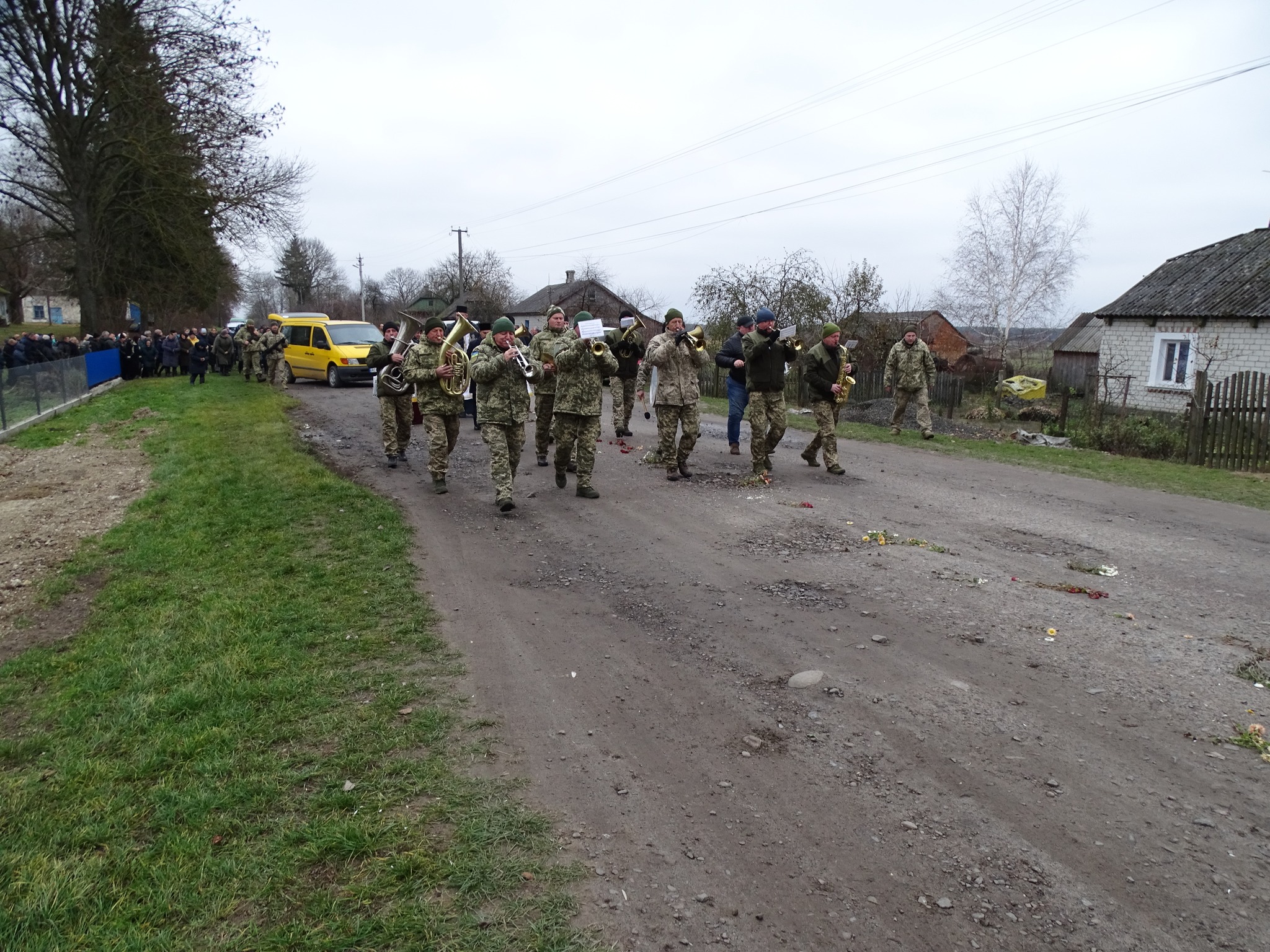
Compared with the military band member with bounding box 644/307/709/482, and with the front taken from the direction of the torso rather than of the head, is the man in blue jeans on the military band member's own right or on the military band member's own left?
on the military band member's own left

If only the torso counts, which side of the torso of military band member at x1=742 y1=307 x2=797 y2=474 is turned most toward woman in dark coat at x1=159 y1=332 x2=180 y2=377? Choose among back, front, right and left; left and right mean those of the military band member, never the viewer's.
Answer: back

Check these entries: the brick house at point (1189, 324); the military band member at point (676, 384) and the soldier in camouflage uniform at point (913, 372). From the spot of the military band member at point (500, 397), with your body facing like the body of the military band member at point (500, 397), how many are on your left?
3

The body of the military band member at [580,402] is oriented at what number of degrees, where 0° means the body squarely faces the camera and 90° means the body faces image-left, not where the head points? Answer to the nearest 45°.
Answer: approximately 315°

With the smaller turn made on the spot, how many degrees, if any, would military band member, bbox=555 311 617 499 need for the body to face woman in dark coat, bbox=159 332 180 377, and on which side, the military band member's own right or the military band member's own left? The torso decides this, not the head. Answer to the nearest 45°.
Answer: approximately 180°

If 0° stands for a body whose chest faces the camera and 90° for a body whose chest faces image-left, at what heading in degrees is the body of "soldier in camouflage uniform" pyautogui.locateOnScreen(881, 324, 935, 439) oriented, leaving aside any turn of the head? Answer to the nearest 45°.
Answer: approximately 0°

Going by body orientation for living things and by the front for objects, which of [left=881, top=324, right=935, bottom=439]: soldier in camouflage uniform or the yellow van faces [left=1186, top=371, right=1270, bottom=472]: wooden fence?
the yellow van

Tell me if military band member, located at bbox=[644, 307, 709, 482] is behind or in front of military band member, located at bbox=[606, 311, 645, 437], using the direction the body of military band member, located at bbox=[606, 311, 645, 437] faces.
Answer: in front

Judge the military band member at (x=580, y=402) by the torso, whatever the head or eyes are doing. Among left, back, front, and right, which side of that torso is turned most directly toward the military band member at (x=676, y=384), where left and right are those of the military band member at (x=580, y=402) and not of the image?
left

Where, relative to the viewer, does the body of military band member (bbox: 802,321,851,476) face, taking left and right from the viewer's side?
facing the viewer and to the right of the viewer
